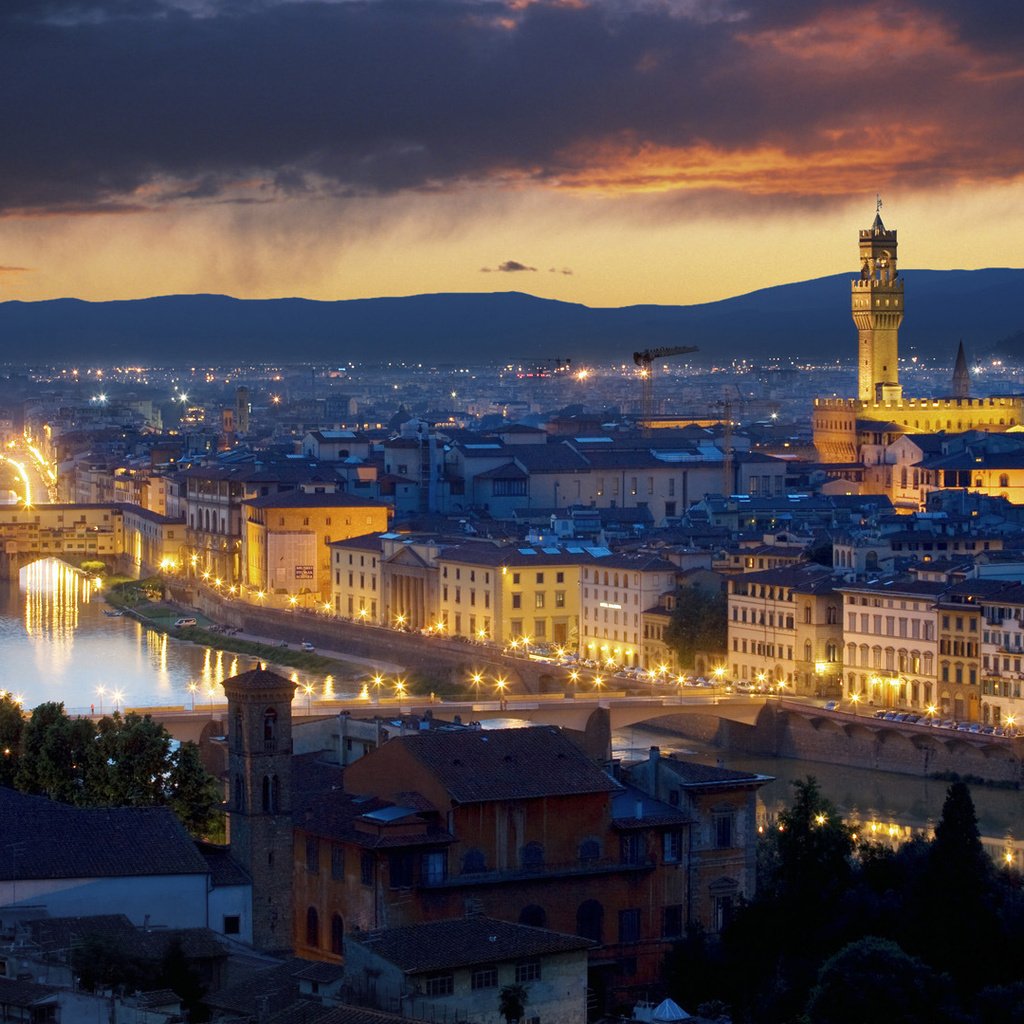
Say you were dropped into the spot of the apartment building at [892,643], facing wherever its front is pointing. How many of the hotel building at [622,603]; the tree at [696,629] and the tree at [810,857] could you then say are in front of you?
1

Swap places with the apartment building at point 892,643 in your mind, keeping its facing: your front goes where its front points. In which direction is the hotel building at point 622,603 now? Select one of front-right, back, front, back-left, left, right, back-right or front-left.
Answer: back-right

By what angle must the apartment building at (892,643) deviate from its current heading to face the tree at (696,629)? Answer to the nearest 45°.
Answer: approximately 135° to its right

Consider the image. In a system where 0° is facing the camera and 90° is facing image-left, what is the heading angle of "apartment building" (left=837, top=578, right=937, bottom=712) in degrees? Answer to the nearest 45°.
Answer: approximately 0°

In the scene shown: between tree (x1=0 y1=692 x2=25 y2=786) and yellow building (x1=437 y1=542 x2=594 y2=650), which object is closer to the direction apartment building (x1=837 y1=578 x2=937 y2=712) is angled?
the tree

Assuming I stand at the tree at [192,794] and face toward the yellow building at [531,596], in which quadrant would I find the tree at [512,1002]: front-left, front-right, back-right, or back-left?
back-right

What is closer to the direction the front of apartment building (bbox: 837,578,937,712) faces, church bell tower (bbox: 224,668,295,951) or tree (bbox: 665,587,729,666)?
the church bell tower

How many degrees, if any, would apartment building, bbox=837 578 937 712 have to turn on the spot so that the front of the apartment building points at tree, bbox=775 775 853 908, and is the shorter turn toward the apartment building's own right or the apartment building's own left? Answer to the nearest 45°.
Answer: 0° — it already faces it

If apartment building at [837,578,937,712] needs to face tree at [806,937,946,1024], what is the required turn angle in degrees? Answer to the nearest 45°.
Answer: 0° — it already faces it

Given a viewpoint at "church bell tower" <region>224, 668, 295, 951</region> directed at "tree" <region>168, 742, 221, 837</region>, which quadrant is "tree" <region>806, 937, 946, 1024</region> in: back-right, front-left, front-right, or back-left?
back-right
